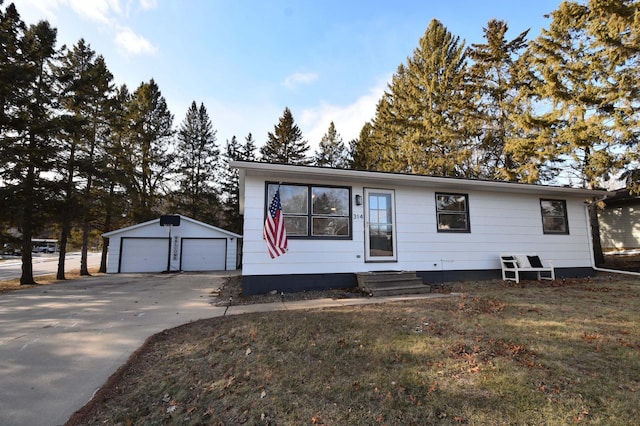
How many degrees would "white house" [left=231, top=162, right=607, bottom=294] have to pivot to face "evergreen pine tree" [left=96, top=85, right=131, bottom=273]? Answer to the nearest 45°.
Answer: approximately 135° to its right

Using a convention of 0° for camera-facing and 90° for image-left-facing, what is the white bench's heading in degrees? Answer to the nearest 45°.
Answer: approximately 315°

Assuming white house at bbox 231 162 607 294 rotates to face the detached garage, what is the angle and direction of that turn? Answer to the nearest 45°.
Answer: approximately 135° to its right

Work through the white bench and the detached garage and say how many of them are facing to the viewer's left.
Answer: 0

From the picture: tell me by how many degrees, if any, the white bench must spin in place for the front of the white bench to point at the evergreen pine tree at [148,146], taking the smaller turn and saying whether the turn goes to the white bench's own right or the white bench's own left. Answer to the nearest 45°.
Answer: approximately 135° to the white bench's own right

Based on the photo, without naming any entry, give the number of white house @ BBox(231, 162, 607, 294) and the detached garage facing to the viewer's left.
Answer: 0

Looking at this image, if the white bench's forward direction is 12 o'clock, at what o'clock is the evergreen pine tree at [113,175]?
The evergreen pine tree is roughly at 4 o'clock from the white bench.

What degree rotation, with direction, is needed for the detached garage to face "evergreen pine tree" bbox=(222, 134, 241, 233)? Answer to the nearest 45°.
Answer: approximately 135° to its left

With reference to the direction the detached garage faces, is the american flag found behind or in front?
in front

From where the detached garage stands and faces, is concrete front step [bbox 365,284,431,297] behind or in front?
in front

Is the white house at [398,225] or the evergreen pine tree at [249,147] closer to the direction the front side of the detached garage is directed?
the white house

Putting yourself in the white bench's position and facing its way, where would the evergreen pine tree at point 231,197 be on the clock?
The evergreen pine tree is roughly at 5 o'clock from the white bench.

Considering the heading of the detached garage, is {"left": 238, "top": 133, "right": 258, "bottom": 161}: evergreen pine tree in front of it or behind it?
behind

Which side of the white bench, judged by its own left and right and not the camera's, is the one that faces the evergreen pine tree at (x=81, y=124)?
right

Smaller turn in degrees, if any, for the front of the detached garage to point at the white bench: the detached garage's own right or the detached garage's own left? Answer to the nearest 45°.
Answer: approximately 45° to the detached garage's own left

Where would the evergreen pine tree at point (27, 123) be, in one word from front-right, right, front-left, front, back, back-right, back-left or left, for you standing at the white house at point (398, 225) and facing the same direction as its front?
back-right
